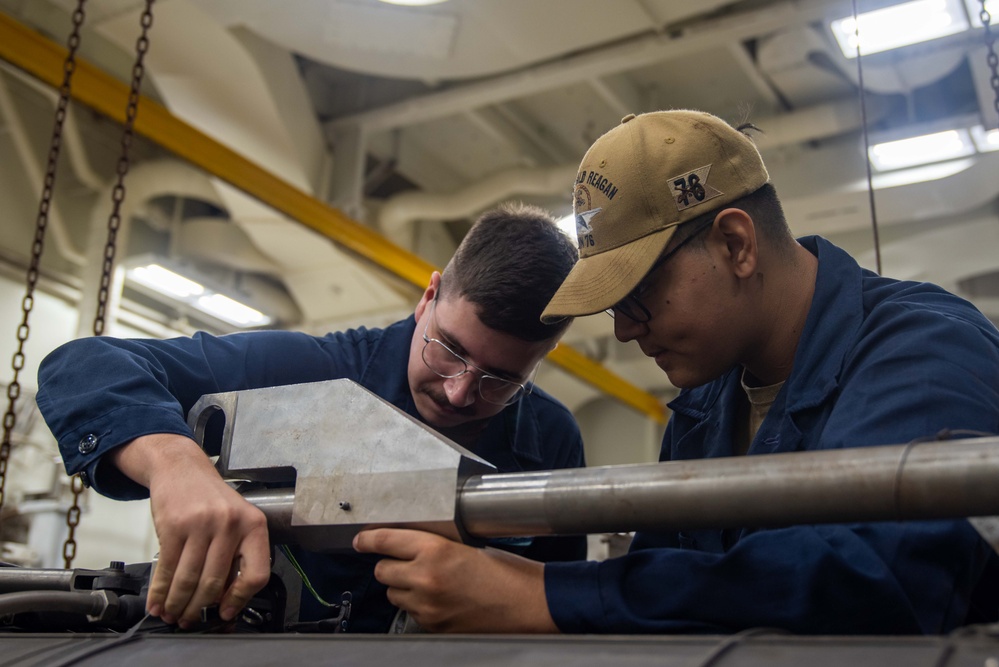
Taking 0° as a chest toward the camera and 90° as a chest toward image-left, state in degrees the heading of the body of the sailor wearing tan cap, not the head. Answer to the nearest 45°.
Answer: approximately 45°

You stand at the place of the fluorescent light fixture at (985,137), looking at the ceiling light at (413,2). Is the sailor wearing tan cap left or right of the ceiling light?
left

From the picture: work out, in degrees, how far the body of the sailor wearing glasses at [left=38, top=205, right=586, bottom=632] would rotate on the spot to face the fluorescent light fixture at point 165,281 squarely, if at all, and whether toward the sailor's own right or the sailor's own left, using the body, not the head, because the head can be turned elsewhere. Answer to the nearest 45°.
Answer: approximately 180°

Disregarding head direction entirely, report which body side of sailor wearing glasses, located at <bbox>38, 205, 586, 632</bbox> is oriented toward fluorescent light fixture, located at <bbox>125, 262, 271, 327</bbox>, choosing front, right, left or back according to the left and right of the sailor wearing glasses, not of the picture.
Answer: back

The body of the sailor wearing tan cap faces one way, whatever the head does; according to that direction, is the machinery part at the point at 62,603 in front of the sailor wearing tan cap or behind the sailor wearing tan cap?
in front

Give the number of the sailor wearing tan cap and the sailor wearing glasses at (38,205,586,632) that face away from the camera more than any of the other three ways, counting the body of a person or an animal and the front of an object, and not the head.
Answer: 0

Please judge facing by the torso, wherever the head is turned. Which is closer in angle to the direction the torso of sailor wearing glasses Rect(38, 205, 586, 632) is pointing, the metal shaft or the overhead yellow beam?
the metal shaft

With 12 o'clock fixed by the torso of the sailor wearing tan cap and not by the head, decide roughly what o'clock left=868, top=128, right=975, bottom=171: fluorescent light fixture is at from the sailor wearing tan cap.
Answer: The fluorescent light fixture is roughly at 5 o'clock from the sailor wearing tan cap.

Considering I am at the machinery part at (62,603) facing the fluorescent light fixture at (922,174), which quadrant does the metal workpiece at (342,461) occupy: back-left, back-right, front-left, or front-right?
front-right

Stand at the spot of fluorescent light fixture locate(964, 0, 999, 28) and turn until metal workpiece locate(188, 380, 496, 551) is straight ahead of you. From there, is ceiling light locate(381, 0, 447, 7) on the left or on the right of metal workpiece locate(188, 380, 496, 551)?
right

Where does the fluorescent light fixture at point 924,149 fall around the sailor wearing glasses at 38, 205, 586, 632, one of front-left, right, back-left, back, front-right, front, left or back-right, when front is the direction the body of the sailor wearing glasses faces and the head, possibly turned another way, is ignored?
back-left

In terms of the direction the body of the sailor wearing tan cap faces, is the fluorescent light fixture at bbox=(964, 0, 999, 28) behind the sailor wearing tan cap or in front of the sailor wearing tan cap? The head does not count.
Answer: behind

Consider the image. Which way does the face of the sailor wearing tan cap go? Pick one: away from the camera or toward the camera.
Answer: toward the camera

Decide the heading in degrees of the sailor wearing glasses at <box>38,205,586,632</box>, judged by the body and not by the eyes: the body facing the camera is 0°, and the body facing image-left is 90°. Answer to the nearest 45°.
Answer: approximately 0°
